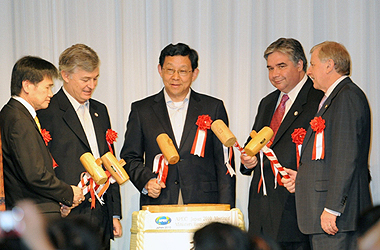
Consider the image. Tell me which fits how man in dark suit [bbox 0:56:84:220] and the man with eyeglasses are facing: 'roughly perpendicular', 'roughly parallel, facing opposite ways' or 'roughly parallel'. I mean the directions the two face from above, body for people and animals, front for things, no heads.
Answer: roughly perpendicular

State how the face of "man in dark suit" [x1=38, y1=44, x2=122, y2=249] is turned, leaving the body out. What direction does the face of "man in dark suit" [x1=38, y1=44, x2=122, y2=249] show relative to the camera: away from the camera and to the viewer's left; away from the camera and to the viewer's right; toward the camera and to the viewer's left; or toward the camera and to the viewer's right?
toward the camera and to the viewer's right

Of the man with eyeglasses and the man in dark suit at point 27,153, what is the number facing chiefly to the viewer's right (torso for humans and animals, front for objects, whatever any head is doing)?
1

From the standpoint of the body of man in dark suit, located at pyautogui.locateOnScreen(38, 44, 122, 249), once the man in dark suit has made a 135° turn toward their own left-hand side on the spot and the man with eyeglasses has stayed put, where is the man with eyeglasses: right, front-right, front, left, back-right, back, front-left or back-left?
right

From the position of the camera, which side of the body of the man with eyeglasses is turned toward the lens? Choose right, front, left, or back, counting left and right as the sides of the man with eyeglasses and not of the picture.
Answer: front

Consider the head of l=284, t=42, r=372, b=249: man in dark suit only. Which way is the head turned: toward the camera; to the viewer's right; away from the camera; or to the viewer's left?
to the viewer's left

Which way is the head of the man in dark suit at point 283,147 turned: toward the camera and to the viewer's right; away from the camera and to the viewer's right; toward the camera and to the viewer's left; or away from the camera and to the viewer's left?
toward the camera and to the viewer's left

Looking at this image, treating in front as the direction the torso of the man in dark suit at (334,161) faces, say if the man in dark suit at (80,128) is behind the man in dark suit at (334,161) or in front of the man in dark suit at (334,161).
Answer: in front

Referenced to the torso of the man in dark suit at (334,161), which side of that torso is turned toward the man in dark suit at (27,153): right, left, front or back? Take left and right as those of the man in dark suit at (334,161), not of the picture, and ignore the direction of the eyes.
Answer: front

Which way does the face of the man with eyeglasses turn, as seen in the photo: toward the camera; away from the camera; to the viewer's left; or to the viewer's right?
toward the camera

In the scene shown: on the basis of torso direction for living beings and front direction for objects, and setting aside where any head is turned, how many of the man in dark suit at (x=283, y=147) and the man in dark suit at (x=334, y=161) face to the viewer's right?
0

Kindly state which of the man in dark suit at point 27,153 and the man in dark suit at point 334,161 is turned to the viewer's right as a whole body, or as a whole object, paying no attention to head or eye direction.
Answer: the man in dark suit at point 27,153

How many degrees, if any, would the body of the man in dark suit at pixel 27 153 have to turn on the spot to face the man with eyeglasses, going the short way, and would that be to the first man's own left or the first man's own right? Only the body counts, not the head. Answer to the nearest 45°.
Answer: approximately 45° to the first man's own left
